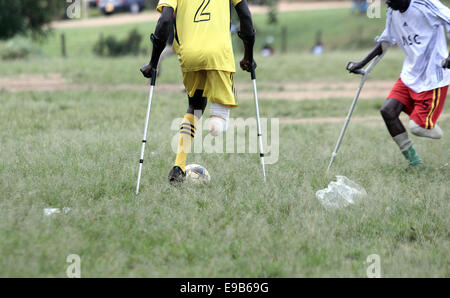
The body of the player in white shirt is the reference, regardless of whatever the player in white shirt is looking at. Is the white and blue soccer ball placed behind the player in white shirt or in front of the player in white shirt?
in front

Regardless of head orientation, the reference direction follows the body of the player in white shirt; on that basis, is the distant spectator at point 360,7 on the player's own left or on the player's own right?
on the player's own right

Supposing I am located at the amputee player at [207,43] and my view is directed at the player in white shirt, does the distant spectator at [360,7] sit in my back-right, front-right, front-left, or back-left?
front-left

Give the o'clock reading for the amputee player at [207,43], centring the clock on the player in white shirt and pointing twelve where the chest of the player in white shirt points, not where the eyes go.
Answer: The amputee player is roughly at 12 o'clock from the player in white shirt.

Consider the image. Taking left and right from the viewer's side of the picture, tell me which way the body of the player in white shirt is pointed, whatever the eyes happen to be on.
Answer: facing the viewer and to the left of the viewer
